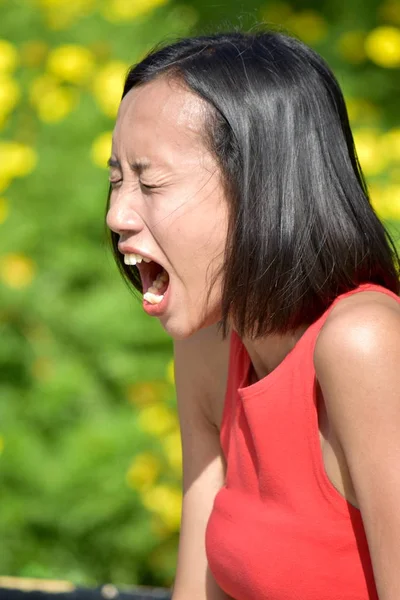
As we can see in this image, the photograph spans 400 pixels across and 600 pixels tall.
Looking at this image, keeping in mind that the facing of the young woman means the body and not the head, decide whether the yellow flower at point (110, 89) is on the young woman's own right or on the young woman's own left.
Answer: on the young woman's own right

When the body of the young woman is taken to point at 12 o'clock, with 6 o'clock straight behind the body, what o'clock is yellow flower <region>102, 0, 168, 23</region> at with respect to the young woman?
The yellow flower is roughly at 4 o'clock from the young woman.

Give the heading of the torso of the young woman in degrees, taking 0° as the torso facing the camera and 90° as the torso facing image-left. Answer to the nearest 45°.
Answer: approximately 45°

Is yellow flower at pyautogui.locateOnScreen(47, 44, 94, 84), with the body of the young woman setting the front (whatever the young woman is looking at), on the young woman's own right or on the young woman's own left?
on the young woman's own right

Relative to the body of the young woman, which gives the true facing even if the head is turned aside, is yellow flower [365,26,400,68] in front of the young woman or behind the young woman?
behind

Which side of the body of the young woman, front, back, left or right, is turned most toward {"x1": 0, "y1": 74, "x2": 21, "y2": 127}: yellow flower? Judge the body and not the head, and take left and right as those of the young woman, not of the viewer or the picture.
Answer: right

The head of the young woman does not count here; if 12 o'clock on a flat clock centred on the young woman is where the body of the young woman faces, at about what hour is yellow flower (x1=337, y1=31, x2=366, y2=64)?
The yellow flower is roughly at 5 o'clock from the young woman.

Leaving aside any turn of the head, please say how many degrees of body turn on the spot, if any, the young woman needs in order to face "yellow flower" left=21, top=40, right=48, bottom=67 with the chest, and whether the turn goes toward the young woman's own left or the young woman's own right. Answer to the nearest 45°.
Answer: approximately 135° to the young woman's own right

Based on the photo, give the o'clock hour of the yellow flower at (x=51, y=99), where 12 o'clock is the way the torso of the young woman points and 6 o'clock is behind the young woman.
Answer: The yellow flower is roughly at 4 o'clock from the young woman.

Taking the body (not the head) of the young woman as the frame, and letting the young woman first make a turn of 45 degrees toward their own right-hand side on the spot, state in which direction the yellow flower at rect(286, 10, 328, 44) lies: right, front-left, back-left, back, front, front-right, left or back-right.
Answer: right
